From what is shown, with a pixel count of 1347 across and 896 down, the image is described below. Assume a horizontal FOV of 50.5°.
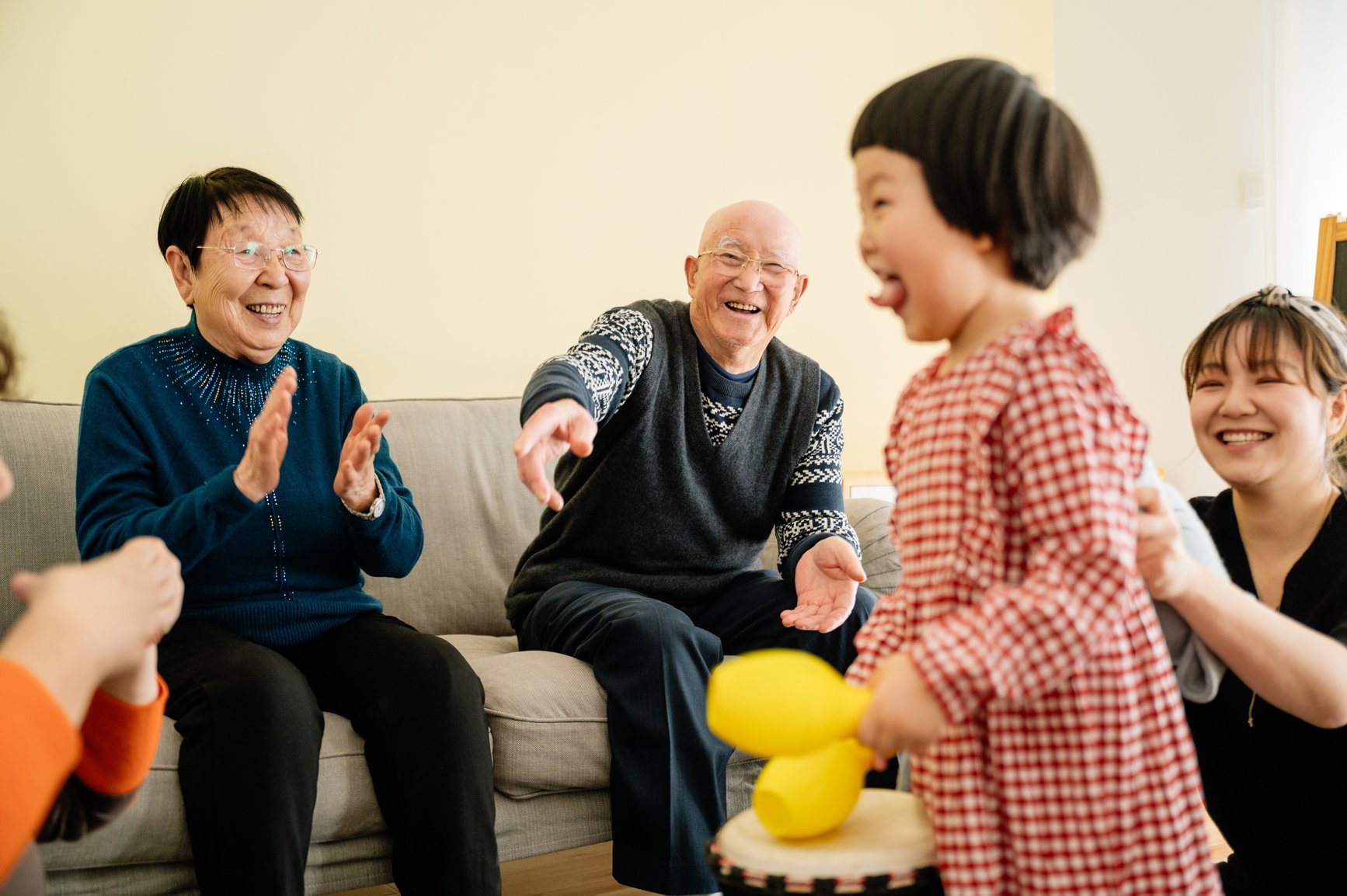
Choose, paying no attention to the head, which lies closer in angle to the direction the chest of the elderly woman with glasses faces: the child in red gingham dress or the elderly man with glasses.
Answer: the child in red gingham dress

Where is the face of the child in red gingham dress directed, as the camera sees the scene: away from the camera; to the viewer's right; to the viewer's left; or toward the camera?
to the viewer's left

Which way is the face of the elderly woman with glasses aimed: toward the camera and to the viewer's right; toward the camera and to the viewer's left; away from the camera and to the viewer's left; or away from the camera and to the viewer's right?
toward the camera and to the viewer's right

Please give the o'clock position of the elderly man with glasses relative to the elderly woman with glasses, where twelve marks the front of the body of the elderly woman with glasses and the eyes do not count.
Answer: The elderly man with glasses is roughly at 10 o'clock from the elderly woman with glasses.

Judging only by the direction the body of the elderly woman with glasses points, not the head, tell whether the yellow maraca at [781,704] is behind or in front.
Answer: in front

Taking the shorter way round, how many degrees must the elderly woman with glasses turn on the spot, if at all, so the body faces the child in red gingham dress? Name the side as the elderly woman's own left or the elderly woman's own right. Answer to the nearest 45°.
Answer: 0° — they already face them

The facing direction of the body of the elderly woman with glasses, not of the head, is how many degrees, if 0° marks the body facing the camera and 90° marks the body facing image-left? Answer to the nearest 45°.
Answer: approximately 315°

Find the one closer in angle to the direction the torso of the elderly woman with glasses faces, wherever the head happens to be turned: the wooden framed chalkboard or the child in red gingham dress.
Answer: the child in red gingham dress

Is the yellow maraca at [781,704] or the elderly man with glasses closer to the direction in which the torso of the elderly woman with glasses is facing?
the yellow maraca
